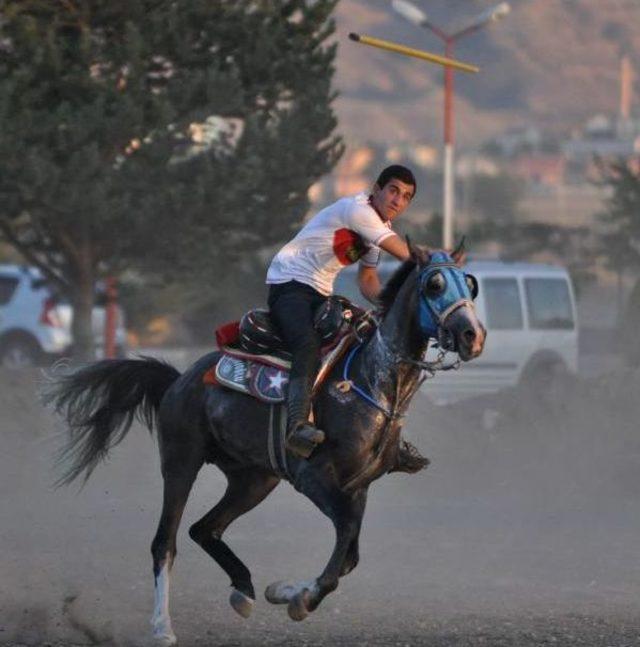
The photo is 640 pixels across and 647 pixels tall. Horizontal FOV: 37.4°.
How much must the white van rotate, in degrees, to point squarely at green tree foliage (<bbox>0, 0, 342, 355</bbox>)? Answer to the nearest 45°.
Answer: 0° — it already faces it

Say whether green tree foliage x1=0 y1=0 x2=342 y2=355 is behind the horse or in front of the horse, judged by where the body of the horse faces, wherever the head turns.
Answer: behind

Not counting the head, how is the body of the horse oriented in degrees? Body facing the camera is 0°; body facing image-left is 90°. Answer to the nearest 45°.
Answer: approximately 315°

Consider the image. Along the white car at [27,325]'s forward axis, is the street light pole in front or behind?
behind

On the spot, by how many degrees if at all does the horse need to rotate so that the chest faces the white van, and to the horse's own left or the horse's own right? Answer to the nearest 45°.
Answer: approximately 135° to the horse's own left

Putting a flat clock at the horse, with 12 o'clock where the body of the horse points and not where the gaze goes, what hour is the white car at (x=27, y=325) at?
The white car is roughly at 7 o'clock from the horse.

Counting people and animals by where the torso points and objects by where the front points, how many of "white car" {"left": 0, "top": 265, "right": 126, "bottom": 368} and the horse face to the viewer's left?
1
